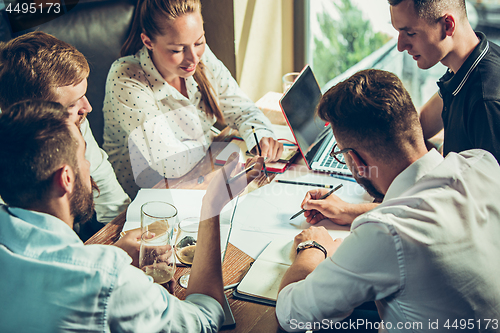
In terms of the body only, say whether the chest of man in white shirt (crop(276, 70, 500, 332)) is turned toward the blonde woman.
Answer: yes

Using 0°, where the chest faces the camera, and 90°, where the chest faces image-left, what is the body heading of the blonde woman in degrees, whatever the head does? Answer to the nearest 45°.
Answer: approximately 315°

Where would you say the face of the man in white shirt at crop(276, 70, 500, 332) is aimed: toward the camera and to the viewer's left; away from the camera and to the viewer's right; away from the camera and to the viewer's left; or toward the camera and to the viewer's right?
away from the camera and to the viewer's left

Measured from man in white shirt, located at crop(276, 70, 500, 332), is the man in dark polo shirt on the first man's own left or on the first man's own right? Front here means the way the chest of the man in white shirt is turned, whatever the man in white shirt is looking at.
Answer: on the first man's own right

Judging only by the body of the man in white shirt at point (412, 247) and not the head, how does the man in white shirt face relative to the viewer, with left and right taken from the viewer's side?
facing away from the viewer and to the left of the viewer

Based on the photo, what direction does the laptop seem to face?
to the viewer's right

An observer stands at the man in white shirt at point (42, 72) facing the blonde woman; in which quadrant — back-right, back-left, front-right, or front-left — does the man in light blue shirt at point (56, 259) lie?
back-right

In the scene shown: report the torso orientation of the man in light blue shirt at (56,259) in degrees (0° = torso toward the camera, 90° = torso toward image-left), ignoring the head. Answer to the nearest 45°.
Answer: approximately 225°

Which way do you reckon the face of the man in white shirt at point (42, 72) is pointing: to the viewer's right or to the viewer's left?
to the viewer's right

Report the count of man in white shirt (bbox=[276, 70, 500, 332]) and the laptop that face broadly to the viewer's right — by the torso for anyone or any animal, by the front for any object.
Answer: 1
